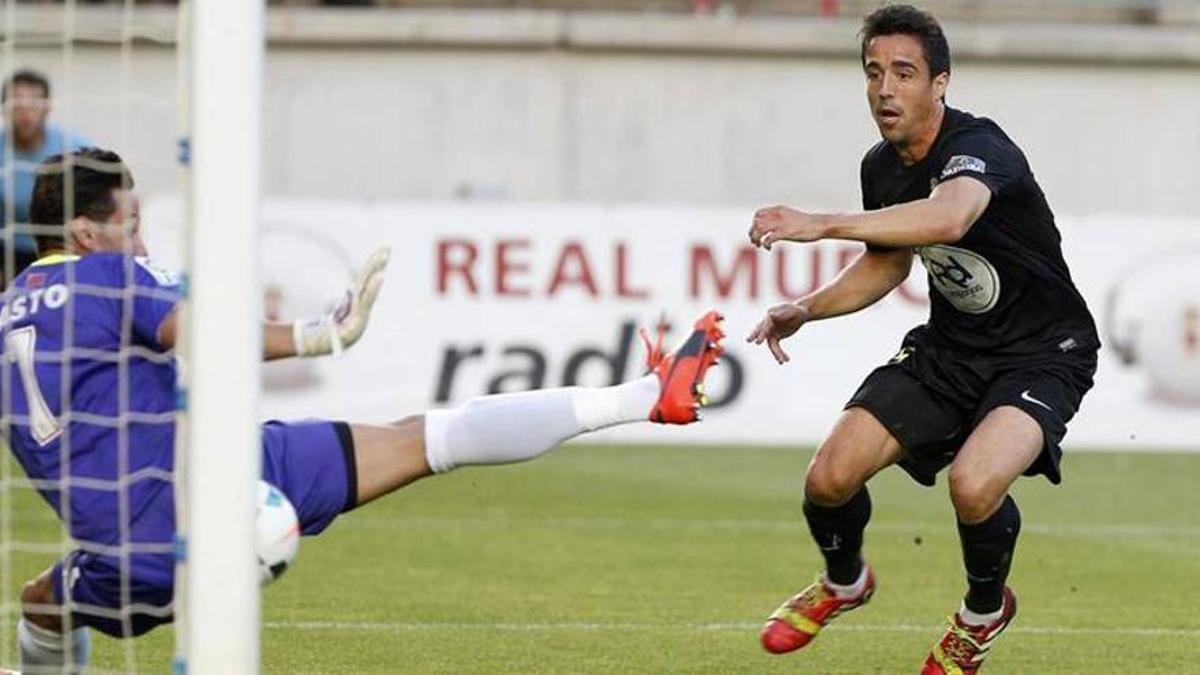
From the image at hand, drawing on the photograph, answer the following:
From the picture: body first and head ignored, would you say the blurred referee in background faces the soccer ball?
yes

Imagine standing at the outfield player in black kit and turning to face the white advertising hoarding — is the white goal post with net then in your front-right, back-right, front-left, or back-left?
back-left

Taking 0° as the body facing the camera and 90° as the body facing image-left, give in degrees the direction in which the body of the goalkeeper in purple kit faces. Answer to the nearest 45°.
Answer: approximately 225°

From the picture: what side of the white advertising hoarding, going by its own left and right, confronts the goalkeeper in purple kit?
front

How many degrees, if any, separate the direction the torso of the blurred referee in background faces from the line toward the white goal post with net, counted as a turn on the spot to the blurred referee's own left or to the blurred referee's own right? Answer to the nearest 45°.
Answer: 0° — they already face it

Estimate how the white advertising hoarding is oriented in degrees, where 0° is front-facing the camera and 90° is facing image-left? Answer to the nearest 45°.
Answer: approximately 0°

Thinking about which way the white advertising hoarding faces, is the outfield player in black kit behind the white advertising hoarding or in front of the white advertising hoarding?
in front

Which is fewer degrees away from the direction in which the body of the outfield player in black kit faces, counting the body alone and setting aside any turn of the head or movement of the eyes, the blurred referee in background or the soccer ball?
the soccer ball

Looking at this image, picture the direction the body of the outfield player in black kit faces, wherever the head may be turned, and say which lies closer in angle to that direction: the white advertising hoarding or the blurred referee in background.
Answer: the blurred referee in background

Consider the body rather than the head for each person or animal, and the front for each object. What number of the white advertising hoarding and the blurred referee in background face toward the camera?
2

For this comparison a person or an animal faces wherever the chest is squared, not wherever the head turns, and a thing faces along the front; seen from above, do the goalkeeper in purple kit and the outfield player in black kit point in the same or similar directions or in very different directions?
very different directions

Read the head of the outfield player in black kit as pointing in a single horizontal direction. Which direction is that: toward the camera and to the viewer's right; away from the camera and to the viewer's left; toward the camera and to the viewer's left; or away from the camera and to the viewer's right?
toward the camera and to the viewer's left

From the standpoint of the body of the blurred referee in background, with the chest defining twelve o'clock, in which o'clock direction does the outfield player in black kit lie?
The outfield player in black kit is roughly at 11 o'clock from the blurred referee in background.
